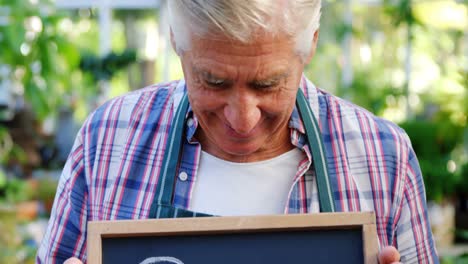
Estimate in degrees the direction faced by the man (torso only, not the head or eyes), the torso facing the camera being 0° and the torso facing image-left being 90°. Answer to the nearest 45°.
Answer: approximately 0°
